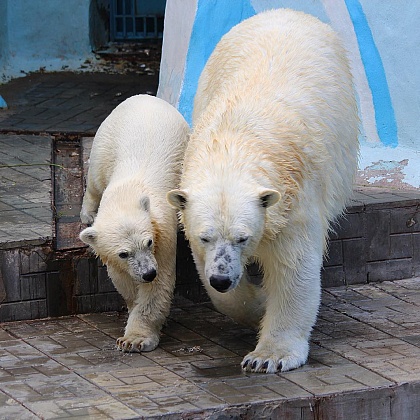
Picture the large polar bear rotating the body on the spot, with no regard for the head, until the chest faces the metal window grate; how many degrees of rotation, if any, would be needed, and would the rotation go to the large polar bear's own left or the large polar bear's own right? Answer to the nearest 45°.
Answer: approximately 180°

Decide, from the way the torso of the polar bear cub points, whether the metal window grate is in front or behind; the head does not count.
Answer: behind

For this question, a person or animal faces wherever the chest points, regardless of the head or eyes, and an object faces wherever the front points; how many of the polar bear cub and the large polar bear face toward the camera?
2

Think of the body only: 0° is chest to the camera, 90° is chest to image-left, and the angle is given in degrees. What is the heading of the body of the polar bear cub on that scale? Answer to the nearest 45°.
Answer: approximately 0°

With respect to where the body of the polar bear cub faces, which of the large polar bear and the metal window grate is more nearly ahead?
the large polar bear

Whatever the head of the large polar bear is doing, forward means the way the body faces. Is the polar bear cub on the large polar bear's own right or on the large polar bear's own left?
on the large polar bear's own right

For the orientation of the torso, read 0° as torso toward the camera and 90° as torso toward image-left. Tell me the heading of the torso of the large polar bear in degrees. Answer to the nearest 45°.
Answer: approximately 0°

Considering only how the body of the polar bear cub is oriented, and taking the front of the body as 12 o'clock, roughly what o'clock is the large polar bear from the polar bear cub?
The large polar bear is roughly at 10 o'clock from the polar bear cub.
